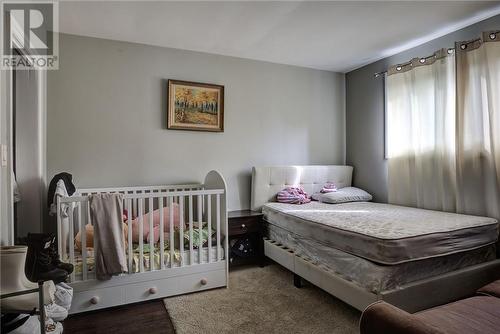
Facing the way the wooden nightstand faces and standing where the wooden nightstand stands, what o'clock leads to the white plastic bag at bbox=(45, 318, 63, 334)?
The white plastic bag is roughly at 1 o'clock from the wooden nightstand.

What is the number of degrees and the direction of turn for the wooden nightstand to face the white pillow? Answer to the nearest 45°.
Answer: approximately 90° to its left

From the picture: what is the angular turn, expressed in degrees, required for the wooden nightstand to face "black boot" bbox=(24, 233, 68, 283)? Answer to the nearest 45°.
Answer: approximately 45° to its right

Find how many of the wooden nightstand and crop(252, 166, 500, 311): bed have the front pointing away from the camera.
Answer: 0

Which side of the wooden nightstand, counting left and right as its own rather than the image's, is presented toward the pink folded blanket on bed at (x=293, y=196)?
left

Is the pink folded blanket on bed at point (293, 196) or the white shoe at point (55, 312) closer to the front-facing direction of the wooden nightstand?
the white shoe

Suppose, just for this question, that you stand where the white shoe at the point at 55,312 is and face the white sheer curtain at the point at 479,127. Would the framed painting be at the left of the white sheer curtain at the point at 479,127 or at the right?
left

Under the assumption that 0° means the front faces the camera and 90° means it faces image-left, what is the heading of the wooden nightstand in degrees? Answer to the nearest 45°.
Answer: approximately 0°

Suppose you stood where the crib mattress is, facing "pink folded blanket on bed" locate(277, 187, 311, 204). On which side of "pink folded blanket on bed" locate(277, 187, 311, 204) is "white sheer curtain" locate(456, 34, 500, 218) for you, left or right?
right

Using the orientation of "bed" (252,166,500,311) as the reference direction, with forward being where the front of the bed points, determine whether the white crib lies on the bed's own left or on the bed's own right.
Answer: on the bed's own right

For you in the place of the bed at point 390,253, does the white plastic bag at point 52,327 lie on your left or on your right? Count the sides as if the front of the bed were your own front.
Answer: on your right

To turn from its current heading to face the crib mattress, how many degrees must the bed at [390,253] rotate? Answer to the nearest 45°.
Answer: approximately 135° to its right

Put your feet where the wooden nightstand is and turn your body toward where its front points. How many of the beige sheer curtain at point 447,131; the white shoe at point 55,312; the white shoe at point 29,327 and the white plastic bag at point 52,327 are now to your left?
1

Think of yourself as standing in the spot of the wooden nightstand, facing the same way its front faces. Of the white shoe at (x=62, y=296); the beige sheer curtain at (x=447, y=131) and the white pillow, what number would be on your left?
2

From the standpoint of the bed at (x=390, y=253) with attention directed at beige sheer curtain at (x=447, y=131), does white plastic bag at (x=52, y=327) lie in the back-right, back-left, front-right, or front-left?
back-right

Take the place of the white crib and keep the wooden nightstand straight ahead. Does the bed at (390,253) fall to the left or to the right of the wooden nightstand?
right

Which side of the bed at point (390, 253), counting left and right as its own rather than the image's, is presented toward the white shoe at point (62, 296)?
right
